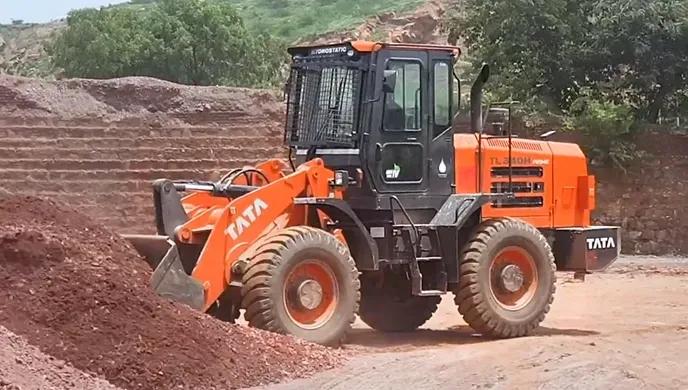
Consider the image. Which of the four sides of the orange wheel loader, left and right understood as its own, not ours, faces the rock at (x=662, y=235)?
back

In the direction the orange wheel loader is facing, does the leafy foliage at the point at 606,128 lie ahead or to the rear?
to the rear

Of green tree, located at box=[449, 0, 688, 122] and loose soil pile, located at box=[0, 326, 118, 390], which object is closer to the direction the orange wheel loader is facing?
the loose soil pile

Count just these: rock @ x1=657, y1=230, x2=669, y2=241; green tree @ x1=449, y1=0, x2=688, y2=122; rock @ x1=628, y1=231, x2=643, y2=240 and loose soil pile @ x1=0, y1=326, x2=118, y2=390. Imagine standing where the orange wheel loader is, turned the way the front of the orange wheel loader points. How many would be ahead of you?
1

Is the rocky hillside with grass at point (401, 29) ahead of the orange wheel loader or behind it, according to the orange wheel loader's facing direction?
behind

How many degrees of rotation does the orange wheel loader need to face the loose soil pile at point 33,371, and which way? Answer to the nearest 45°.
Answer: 0° — it already faces it

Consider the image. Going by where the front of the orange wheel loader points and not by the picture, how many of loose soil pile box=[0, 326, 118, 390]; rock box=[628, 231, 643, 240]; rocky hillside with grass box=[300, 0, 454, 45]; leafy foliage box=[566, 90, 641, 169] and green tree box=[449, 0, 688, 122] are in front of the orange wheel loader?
1

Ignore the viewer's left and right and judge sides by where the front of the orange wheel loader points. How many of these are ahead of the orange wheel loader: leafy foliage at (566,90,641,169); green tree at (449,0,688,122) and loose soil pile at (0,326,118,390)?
1

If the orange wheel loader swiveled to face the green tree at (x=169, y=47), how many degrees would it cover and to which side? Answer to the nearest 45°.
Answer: approximately 135° to its right

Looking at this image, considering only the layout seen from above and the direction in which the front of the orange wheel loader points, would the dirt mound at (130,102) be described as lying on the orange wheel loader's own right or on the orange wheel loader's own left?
on the orange wheel loader's own right

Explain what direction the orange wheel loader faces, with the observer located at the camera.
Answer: facing the viewer and to the left of the viewer

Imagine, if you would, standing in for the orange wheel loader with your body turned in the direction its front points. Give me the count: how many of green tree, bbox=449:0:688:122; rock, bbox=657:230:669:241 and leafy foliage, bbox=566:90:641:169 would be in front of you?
0

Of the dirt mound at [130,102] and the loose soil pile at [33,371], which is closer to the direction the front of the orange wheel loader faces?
the loose soil pile

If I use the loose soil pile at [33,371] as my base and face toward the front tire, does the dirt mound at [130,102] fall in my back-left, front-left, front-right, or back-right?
front-left
